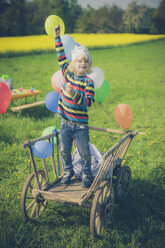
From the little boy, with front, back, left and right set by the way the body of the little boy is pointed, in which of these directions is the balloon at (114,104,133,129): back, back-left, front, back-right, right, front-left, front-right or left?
back-left

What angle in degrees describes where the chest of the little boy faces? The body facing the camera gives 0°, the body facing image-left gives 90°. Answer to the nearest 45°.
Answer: approximately 0°
